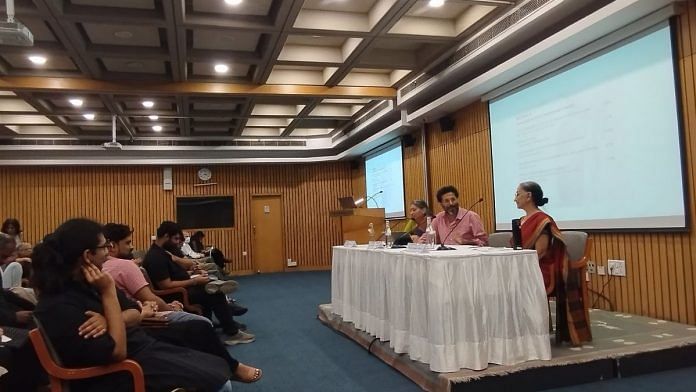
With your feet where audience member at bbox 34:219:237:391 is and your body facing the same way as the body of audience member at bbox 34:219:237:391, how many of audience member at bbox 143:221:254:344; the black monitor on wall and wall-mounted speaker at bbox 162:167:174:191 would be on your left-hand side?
3

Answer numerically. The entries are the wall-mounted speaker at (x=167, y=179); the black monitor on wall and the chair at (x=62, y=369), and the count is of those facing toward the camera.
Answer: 2

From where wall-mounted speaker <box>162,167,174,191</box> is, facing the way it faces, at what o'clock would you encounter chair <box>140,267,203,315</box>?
The chair is roughly at 12 o'clock from the wall-mounted speaker.

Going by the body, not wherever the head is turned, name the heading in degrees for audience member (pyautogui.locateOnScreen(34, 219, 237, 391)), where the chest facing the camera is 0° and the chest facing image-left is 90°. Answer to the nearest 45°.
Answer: approximately 270°

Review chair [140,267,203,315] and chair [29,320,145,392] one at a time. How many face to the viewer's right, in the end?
2

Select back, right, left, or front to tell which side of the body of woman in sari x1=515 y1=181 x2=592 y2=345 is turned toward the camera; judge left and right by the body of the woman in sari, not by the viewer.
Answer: left

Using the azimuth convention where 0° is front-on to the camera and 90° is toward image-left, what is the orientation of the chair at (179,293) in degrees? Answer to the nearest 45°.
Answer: approximately 270°

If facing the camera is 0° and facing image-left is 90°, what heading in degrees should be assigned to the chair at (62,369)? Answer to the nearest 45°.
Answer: approximately 270°

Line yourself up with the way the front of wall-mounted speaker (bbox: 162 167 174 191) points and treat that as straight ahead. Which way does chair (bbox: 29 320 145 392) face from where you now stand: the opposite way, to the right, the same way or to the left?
to the left

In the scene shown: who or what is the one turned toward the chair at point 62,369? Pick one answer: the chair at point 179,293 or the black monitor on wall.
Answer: the black monitor on wall
